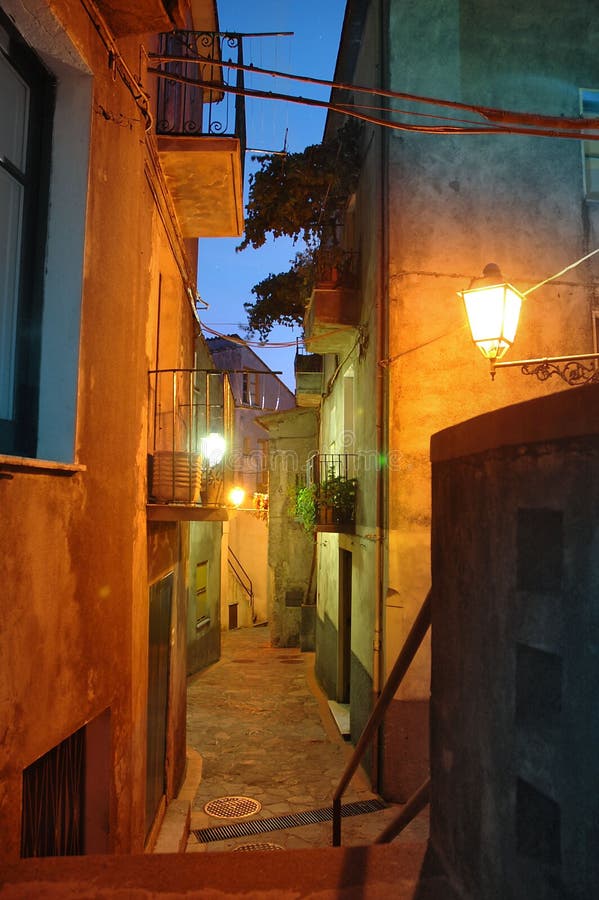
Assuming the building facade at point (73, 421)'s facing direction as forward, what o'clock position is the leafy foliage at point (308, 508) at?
The leafy foliage is roughly at 10 o'clock from the building facade.

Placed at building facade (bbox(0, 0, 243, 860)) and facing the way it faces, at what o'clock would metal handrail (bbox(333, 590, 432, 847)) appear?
The metal handrail is roughly at 1 o'clock from the building facade.

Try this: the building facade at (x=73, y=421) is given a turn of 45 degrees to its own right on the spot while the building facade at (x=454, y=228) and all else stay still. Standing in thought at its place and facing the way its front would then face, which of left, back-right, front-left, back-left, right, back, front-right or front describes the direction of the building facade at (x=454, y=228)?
left

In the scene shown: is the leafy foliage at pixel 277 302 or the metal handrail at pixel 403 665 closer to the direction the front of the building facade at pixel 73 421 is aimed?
the metal handrail

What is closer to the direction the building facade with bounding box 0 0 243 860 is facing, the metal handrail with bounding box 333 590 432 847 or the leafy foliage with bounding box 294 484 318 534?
the metal handrail

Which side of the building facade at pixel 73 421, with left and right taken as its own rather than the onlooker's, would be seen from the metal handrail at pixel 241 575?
left

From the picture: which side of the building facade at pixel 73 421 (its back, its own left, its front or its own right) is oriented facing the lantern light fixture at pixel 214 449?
left

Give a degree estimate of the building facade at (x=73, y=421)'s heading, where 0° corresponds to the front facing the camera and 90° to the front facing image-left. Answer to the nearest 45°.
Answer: approximately 270°

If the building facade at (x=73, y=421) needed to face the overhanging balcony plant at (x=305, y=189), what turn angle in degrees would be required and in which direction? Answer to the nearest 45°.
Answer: approximately 45° to its left

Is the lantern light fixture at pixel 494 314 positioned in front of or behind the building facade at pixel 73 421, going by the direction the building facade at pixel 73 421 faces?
in front

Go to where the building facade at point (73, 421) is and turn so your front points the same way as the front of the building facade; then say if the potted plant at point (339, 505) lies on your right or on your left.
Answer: on your left
